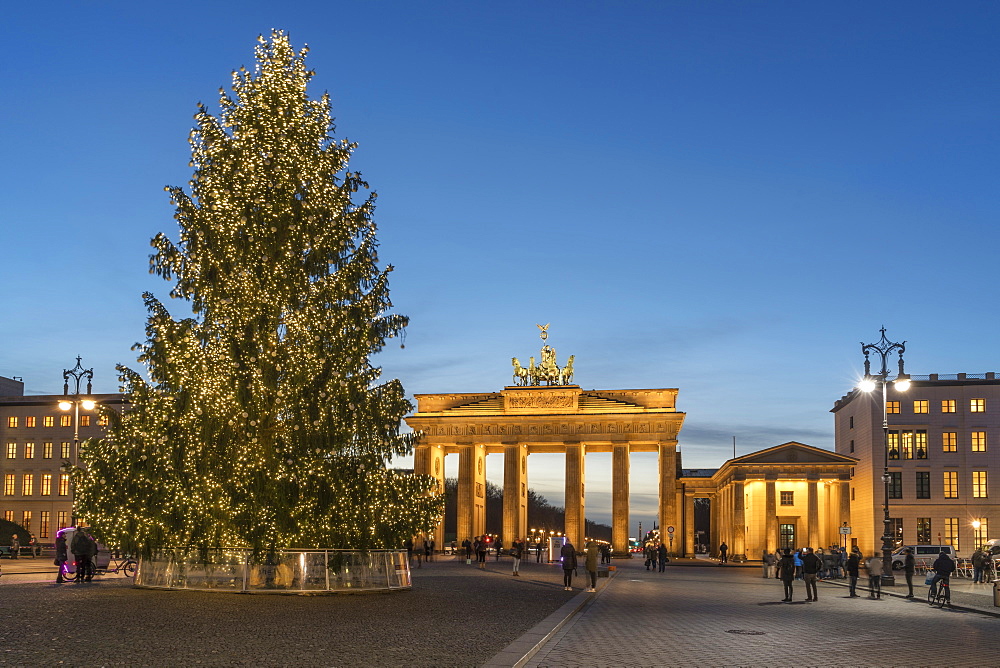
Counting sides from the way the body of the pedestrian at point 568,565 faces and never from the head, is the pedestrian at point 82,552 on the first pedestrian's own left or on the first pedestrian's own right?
on the first pedestrian's own left

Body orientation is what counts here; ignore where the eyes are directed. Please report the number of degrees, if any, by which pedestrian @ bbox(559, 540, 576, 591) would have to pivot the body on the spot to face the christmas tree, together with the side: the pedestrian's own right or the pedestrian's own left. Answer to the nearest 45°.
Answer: approximately 135° to the pedestrian's own left

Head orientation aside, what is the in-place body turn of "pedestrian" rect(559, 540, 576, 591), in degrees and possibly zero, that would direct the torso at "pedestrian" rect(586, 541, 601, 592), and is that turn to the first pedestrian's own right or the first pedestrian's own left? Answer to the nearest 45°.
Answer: approximately 135° to the first pedestrian's own right

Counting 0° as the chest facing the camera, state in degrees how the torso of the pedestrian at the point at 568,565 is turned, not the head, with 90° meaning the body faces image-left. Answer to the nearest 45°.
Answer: approximately 180°

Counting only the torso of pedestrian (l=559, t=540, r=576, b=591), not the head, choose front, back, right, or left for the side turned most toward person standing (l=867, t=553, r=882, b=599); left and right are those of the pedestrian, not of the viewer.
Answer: right

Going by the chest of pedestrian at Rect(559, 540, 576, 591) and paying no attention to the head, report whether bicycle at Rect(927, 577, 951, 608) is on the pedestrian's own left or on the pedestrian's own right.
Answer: on the pedestrian's own right

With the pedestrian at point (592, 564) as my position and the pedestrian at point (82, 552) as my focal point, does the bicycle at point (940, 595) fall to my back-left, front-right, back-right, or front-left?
back-left

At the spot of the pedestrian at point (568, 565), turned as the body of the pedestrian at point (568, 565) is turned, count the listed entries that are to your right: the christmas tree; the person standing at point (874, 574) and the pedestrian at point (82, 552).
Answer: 1
